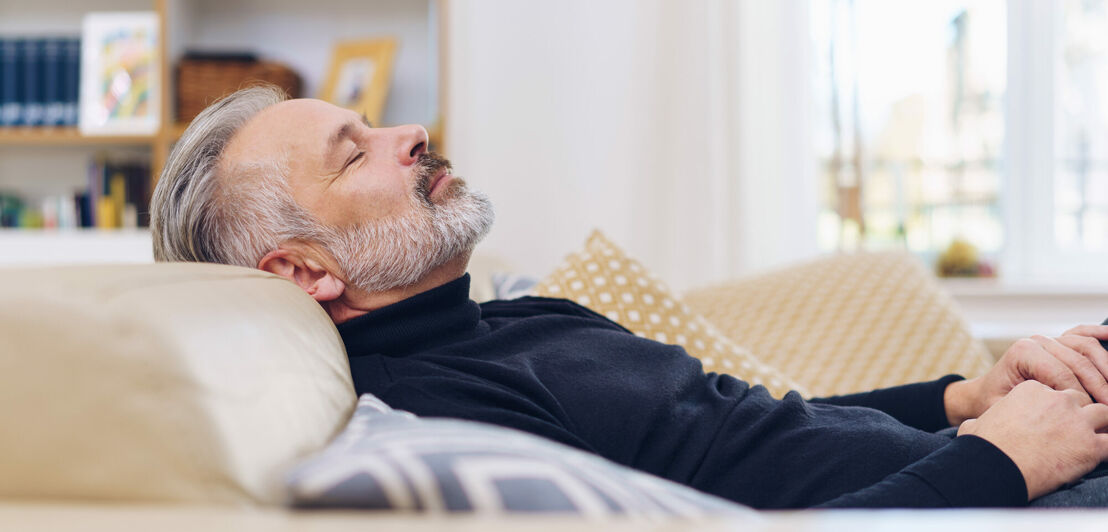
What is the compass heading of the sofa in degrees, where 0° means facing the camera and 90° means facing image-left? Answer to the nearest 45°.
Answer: approximately 0°

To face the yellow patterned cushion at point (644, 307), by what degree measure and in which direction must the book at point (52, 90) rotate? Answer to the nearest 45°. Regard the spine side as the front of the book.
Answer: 0° — it already faces it

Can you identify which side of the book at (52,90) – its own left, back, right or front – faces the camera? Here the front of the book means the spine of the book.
front

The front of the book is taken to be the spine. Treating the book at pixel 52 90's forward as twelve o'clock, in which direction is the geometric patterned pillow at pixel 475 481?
The geometric patterned pillow is roughly at 12 o'clock from the book.

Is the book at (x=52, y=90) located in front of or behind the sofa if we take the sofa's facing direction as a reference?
behind

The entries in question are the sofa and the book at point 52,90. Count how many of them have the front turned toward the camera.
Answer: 2

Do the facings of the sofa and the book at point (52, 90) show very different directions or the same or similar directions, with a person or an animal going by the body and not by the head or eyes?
same or similar directions

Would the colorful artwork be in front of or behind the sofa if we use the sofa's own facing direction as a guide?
behind

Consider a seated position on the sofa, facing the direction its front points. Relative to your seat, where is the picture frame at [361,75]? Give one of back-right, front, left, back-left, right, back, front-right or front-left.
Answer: back

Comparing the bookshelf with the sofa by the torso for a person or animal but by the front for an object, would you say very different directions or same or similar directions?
same or similar directions

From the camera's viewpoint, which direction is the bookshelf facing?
toward the camera
